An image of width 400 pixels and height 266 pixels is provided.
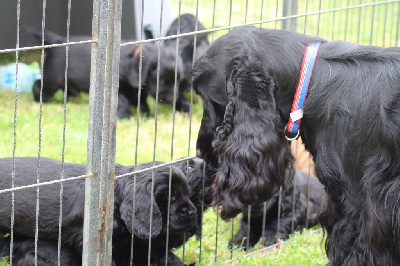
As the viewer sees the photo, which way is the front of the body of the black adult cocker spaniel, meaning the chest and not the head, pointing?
to the viewer's left

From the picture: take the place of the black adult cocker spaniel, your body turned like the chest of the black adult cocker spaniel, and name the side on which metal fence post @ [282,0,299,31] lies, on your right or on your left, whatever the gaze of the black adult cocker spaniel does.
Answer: on your right

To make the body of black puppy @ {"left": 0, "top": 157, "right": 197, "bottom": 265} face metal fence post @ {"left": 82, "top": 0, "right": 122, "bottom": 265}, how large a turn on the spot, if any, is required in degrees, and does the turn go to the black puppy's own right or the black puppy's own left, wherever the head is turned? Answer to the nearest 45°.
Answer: approximately 90° to the black puppy's own right

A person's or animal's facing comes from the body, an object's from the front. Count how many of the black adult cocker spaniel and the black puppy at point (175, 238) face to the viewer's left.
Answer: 1

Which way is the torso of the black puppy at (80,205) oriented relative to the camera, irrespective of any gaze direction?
to the viewer's right

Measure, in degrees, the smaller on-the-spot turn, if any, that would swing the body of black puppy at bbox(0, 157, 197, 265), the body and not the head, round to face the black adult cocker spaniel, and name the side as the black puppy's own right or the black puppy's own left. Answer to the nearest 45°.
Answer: approximately 45° to the black puppy's own right

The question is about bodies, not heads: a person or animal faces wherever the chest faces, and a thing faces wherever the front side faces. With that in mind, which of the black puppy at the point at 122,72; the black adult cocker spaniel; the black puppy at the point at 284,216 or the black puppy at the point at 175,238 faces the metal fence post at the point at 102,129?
the black adult cocker spaniel

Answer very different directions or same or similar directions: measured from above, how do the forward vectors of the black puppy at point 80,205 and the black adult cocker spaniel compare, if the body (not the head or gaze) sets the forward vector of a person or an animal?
very different directions
